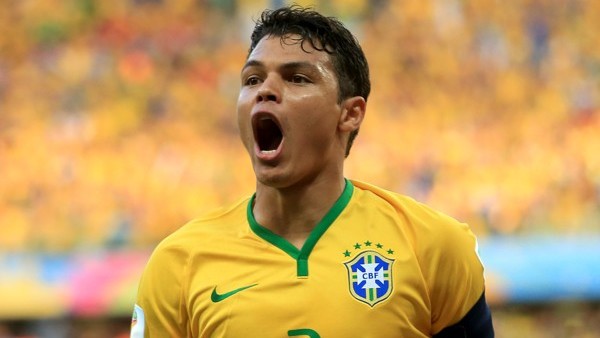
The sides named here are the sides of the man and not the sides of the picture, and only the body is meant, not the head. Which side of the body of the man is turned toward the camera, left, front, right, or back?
front

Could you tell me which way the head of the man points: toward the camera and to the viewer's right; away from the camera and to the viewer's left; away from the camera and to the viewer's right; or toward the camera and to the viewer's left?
toward the camera and to the viewer's left
